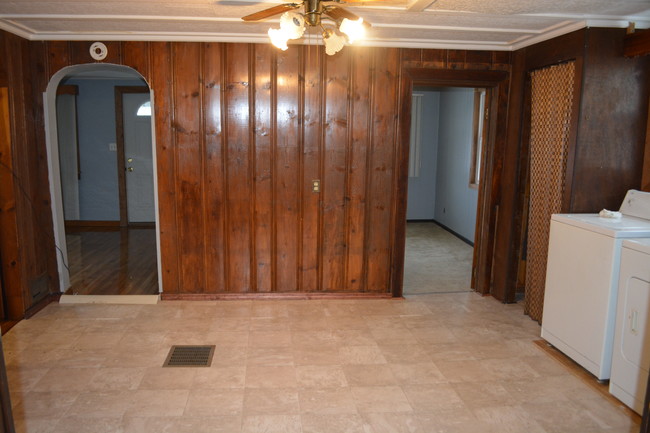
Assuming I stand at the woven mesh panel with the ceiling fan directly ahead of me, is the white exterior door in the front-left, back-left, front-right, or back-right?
front-right

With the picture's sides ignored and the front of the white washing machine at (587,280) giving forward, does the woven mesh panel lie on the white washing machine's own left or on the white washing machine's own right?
on the white washing machine's own right

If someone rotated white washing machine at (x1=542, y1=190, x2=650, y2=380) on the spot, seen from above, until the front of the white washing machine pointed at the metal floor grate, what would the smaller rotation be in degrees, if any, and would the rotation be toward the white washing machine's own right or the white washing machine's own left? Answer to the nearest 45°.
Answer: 0° — it already faces it

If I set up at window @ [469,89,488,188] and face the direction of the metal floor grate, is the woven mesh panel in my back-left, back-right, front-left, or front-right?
front-left

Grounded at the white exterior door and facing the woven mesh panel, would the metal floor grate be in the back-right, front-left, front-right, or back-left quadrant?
front-right

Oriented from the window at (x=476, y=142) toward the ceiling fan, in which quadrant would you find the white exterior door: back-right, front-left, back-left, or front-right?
front-right

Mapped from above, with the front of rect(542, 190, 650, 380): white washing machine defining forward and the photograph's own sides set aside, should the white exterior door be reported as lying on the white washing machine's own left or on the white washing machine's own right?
on the white washing machine's own right

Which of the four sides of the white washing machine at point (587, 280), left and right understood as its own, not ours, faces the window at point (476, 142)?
right

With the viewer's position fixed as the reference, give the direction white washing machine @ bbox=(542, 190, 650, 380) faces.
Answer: facing the viewer and to the left of the viewer

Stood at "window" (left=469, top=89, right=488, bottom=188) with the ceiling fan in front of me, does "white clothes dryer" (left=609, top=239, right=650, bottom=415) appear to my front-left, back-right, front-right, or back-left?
front-left

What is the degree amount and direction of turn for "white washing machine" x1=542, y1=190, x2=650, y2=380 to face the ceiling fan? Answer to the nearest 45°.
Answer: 0° — it already faces it
